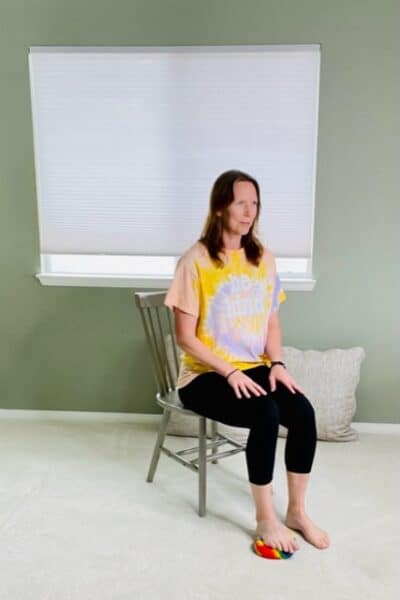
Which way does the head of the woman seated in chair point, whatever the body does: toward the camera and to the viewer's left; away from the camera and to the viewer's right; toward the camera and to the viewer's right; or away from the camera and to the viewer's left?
toward the camera and to the viewer's right

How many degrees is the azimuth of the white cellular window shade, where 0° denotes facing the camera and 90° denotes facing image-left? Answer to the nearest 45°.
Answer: approximately 0°

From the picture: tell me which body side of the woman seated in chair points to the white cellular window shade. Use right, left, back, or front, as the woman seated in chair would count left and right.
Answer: back
